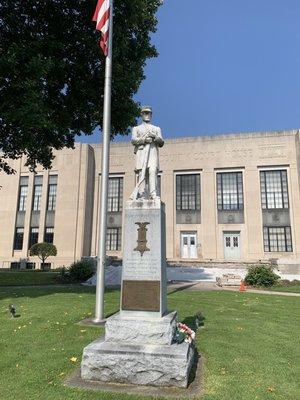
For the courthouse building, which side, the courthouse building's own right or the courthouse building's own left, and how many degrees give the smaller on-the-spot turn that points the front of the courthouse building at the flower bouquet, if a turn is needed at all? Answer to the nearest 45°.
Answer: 0° — it already faces it

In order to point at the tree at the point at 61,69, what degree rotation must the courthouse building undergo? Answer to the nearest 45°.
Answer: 0° — it already faces it

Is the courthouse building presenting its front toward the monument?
yes

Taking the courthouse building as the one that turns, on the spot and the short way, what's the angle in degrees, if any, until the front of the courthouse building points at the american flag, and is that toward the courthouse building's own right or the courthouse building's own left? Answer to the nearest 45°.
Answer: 0° — it already faces it

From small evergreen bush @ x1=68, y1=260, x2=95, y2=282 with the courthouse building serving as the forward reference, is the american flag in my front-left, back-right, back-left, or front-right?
back-right

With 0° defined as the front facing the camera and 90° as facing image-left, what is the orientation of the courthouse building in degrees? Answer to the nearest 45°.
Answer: approximately 0°

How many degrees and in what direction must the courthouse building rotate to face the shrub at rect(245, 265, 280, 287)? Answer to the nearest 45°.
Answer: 0° — it already faces it
